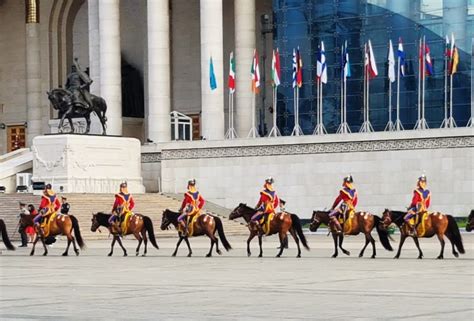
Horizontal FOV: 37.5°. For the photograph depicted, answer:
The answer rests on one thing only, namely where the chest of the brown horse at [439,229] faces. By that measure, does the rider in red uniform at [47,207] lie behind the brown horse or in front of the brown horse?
in front

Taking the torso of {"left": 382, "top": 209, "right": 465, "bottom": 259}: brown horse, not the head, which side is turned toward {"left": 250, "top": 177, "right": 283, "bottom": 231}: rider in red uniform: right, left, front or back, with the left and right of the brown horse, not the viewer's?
front

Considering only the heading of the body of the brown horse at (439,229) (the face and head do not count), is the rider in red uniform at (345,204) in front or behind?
in front

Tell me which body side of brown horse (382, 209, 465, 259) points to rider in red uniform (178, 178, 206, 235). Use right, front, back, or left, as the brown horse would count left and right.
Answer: front

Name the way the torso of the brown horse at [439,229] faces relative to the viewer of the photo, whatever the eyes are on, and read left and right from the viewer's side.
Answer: facing to the left of the viewer
